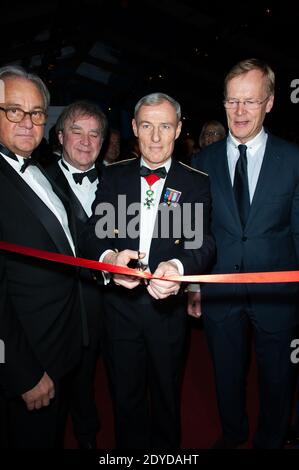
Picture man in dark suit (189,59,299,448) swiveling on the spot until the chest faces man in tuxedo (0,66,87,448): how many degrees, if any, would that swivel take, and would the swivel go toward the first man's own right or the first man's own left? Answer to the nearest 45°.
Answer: approximately 45° to the first man's own right

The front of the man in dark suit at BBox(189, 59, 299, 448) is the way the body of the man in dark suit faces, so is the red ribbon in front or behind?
in front

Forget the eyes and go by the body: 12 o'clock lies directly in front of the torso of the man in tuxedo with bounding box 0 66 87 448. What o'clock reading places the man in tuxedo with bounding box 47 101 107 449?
the man in tuxedo with bounding box 47 101 107 449 is roughly at 8 o'clock from the man in tuxedo with bounding box 0 66 87 448.

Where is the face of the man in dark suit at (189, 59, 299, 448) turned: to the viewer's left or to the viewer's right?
to the viewer's left

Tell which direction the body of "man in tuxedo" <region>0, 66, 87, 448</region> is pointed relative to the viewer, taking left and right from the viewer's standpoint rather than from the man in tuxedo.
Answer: facing the viewer and to the right of the viewer

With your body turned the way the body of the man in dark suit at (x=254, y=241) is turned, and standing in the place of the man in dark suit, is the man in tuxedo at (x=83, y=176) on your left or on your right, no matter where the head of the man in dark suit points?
on your right

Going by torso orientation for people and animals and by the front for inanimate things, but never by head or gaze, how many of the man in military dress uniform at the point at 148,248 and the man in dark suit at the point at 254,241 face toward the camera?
2

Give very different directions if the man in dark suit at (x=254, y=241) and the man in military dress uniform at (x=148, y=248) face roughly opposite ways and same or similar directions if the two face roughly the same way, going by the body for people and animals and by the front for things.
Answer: same or similar directions

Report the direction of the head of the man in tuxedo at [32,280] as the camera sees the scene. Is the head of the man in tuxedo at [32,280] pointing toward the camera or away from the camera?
toward the camera

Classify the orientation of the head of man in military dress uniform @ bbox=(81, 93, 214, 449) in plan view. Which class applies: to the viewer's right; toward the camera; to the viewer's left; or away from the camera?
toward the camera

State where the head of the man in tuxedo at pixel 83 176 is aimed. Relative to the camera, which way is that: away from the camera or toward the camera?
toward the camera

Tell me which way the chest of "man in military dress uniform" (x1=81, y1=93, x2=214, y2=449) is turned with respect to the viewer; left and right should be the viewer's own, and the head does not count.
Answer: facing the viewer
